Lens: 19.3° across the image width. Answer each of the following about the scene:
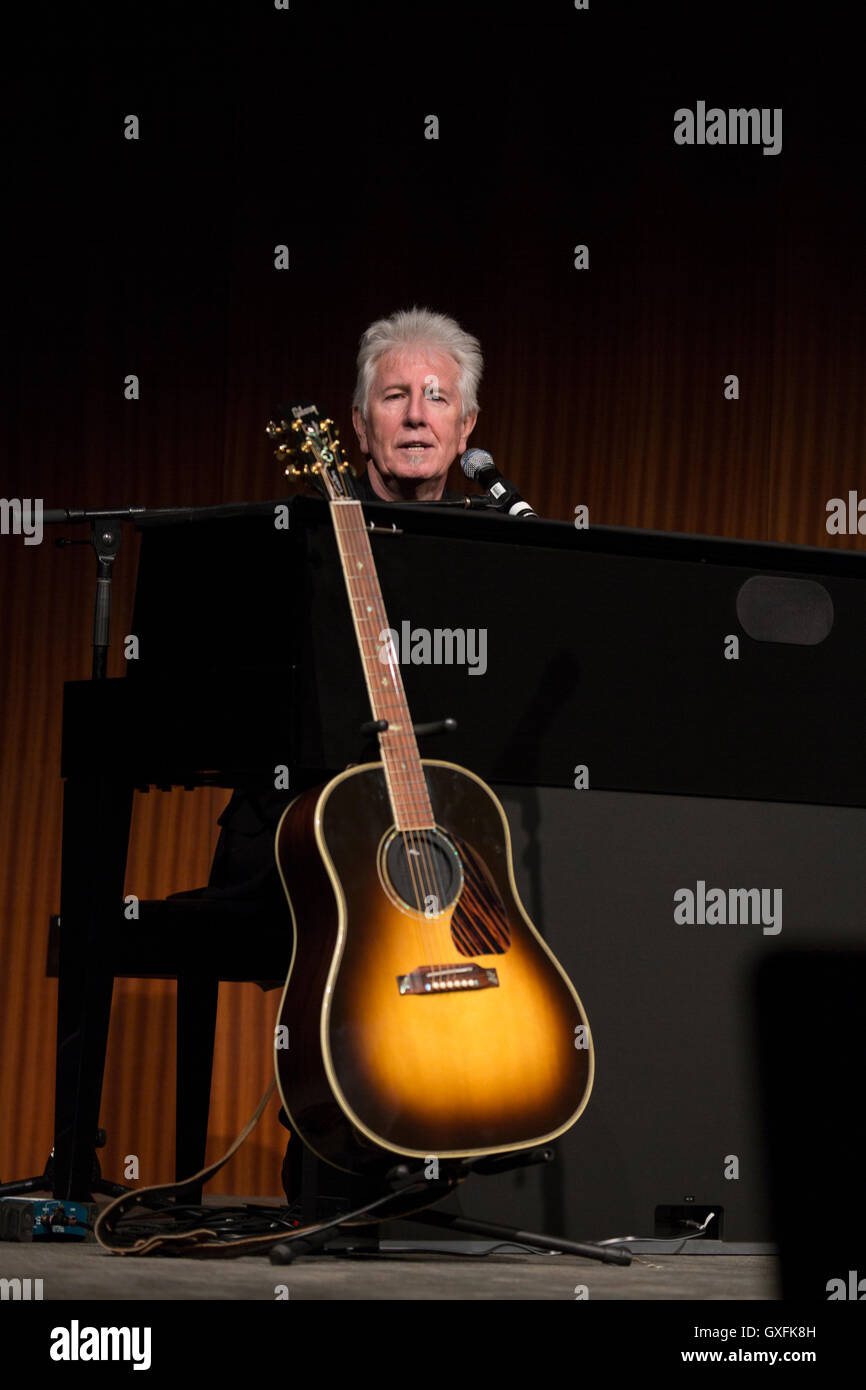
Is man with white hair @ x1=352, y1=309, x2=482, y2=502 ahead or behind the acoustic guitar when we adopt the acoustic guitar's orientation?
behind

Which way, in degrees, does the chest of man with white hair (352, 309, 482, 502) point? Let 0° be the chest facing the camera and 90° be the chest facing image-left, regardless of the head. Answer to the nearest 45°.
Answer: approximately 0°

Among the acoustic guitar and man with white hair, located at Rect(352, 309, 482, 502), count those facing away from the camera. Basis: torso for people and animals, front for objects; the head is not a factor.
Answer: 0

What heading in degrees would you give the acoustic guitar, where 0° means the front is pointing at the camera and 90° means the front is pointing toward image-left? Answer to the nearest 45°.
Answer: approximately 315°

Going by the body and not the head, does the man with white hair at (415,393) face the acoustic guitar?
yes
